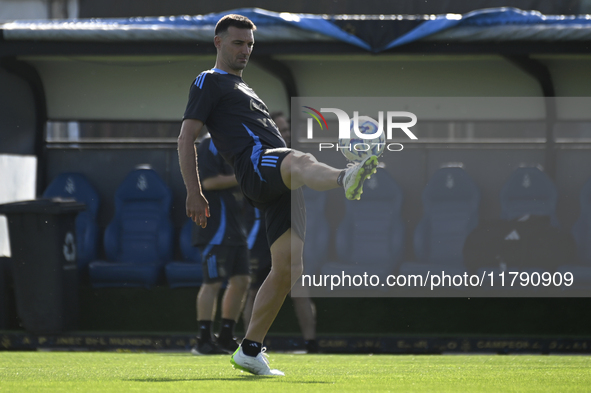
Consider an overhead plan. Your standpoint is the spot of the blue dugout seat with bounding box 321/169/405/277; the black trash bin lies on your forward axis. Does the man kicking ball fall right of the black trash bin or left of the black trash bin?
left

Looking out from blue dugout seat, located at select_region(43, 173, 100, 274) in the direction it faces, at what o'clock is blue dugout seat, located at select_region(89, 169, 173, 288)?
blue dugout seat, located at select_region(89, 169, 173, 288) is roughly at 10 o'clock from blue dugout seat, located at select_region(43, 173, 100, 274).

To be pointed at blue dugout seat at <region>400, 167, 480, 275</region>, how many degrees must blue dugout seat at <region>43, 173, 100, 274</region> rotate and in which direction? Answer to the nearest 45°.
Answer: approximately 90° to its left

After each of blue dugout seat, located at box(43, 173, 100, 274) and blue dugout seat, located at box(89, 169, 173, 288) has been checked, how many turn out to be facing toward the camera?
2

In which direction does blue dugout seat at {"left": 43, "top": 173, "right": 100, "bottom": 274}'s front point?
toward the camera

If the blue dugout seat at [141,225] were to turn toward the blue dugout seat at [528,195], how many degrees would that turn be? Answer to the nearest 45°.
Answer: approximately 90° to its left

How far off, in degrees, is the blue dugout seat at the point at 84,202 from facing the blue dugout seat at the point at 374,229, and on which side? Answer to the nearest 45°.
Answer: approximately 90° to its left

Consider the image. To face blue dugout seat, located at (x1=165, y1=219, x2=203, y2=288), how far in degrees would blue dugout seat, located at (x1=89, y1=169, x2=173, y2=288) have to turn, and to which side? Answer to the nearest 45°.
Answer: approximately 45° to its left

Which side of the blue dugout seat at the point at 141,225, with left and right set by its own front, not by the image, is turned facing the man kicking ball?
front

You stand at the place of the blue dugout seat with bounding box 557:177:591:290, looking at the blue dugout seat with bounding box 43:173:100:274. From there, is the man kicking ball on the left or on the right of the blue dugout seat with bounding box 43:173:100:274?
left

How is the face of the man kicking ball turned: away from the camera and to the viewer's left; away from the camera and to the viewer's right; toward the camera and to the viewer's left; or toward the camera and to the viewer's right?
toward the camera and to the viewer's right

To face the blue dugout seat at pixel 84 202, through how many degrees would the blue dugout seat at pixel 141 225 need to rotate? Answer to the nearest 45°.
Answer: approximately 90° to its right

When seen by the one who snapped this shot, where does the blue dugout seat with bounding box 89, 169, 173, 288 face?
facing the viewer

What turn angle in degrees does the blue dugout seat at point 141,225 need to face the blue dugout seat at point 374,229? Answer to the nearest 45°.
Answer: approximately 90° to its left
